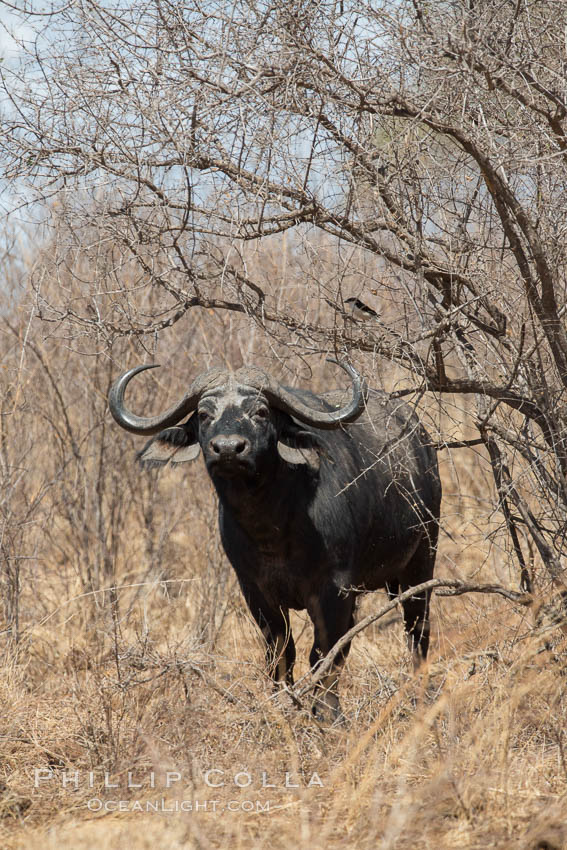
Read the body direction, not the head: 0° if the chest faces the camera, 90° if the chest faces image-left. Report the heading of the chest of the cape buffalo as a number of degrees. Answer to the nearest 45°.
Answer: approximately 45°
